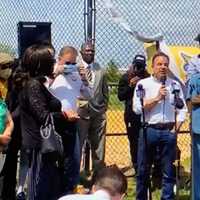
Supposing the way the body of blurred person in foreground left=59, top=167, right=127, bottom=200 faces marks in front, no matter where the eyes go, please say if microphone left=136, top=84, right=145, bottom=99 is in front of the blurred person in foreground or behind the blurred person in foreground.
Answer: in front

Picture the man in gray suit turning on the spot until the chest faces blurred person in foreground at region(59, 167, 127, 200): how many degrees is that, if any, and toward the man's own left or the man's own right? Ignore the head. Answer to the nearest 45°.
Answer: approximately 45° to the man's own left

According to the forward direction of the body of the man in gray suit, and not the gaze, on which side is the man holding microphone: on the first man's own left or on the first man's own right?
on the first man's own left

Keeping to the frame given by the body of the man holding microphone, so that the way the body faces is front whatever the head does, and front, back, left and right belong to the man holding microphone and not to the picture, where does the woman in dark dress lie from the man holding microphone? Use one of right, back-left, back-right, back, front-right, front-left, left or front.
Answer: front-right

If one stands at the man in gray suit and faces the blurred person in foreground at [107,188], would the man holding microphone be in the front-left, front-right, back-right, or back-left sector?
front-left

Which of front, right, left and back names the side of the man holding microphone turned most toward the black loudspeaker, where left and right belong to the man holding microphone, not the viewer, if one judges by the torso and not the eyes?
right

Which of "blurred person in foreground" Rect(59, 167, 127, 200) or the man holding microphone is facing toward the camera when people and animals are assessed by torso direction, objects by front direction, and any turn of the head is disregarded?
the man holding microphone

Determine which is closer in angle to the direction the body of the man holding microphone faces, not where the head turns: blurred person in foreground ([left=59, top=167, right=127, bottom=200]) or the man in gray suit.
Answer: the blurred person in foreground

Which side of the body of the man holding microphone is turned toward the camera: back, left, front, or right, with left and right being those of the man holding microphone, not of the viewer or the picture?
front

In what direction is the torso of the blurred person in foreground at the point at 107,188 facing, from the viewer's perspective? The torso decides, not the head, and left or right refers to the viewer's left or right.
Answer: facing away from the viewer and to the right of the viewer

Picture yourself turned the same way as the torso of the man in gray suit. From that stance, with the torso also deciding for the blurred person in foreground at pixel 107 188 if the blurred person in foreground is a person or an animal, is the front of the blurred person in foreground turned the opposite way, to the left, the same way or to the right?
the opposite way

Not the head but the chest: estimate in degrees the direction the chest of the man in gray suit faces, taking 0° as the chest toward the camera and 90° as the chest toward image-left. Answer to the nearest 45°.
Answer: approximately 45°

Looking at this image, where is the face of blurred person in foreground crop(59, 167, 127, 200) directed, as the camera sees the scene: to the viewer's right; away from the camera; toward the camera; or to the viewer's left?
away from the camera

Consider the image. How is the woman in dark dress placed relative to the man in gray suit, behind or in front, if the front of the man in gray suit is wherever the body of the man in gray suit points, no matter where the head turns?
in front

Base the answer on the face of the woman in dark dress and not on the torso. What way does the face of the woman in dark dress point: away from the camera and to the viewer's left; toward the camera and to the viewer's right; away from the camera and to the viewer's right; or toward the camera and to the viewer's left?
away from the camera and to the viewer's right

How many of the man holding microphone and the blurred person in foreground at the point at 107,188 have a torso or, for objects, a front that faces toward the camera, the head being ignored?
1

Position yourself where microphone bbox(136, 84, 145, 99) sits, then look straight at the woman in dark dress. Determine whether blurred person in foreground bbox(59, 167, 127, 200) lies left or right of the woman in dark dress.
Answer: left
